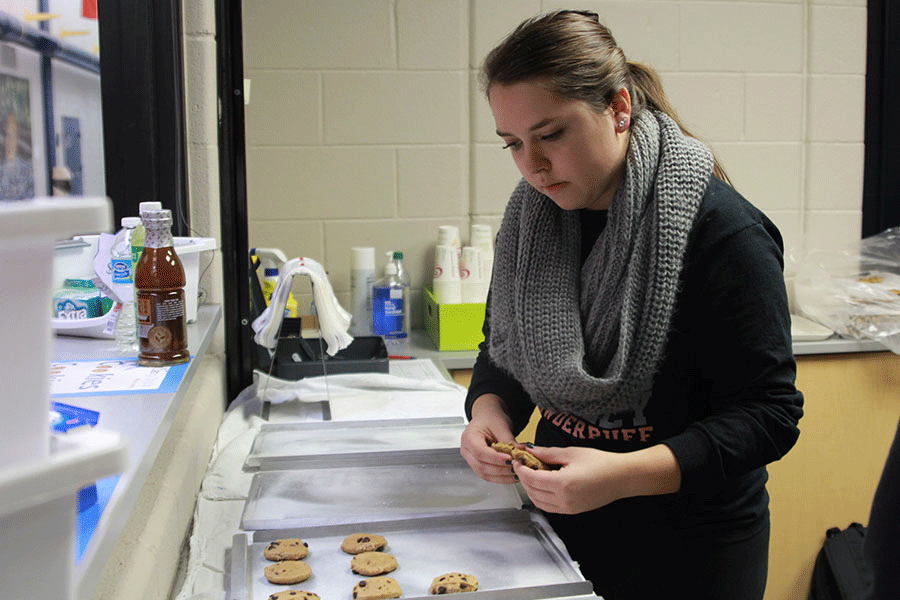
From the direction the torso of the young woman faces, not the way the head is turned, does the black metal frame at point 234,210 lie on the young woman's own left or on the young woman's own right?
on the young woman's own right

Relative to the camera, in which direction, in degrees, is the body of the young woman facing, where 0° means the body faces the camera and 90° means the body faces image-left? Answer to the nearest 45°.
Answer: approximately 45°

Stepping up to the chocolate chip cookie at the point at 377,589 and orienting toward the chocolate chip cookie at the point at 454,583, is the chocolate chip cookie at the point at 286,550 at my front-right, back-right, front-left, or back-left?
back-left

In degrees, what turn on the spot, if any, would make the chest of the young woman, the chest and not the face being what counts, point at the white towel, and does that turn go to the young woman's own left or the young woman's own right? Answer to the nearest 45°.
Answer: approximately 90° to the young woman's own right

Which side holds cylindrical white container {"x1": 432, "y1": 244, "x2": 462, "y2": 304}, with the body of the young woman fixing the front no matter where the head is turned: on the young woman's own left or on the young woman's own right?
on the young woman's own right
